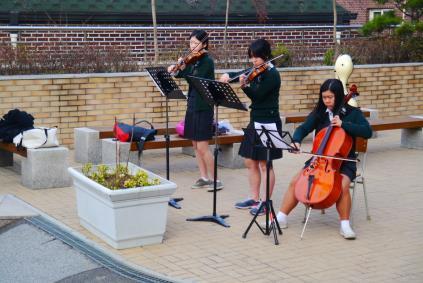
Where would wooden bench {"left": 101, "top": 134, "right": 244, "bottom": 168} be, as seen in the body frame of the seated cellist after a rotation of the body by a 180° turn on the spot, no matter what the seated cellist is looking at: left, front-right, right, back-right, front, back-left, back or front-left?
left

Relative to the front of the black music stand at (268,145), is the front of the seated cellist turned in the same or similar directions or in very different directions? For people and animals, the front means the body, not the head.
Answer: very different directions

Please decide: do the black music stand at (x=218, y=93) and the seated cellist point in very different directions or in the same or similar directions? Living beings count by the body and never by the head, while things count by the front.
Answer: very different directions

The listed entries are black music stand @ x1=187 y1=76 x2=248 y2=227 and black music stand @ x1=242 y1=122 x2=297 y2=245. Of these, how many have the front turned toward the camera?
0

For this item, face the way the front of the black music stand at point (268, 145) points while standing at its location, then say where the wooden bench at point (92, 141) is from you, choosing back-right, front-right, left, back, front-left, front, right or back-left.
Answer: left

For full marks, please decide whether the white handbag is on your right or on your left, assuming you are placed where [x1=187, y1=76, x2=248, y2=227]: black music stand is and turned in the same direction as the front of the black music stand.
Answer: on your left

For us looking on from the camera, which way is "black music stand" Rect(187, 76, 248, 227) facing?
facing away from the viewer and to the right of the viewer

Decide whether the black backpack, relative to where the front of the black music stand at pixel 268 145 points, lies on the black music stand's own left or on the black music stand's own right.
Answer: on the black music stand's own left

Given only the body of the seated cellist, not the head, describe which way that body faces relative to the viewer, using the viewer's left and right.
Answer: facing the viewer and to the left of the viewer

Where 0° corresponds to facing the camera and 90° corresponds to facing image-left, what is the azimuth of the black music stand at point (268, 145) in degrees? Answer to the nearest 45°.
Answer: approximately 225°

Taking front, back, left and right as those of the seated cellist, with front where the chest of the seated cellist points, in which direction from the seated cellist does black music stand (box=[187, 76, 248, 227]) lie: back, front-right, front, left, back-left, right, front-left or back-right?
front-right

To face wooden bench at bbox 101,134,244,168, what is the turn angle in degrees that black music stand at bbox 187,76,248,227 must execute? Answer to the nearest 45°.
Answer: approximately 45° to its left

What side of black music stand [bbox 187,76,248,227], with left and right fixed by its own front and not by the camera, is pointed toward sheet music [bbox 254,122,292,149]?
right

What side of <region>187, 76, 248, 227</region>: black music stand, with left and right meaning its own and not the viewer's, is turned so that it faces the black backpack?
left

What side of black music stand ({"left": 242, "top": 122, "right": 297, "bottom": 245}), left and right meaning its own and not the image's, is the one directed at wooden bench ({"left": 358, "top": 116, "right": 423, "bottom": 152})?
front
